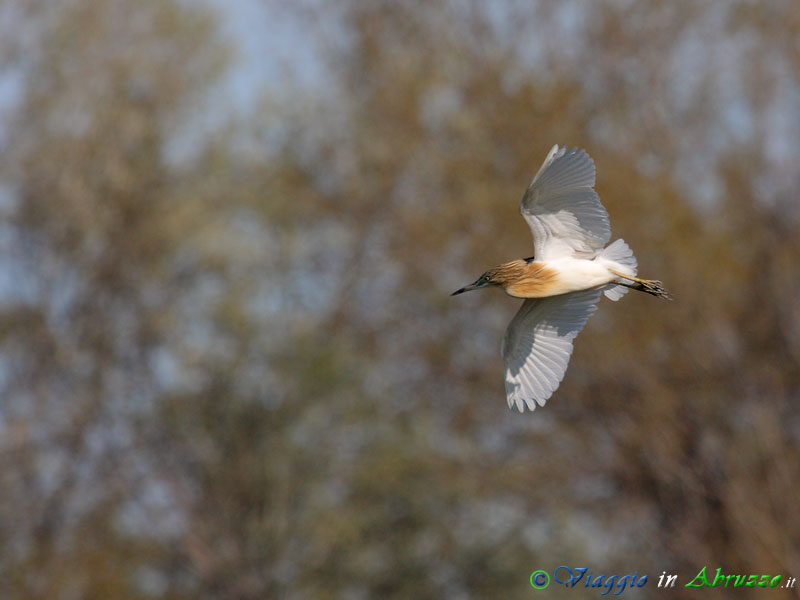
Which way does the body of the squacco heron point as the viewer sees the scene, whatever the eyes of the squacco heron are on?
to the viewer's left
